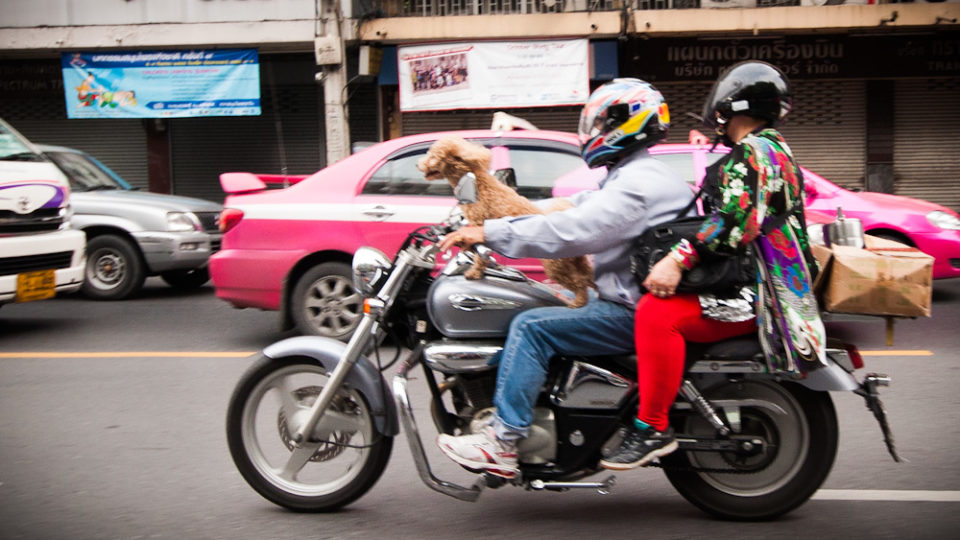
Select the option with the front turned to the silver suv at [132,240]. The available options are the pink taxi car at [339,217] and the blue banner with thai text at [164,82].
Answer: the blue banner with thai text

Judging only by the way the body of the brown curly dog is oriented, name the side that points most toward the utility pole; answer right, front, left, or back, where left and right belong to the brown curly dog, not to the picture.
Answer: right

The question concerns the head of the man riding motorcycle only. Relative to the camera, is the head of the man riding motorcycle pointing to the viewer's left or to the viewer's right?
to the viewer's left

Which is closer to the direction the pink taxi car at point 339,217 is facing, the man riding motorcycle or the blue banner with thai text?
the man riding motorcycle

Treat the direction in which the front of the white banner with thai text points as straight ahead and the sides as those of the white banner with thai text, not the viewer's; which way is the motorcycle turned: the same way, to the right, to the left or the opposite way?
to the right

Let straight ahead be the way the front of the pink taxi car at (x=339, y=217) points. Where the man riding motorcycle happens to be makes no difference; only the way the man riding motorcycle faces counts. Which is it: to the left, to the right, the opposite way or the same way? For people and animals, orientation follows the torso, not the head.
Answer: the opposite way

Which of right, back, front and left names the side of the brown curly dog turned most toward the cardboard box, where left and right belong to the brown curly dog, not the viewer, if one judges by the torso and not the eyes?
back

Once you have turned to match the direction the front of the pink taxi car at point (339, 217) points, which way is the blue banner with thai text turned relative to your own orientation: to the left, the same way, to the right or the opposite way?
to the right

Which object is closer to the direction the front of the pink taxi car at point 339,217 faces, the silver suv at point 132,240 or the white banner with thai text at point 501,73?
the white banner with thai text

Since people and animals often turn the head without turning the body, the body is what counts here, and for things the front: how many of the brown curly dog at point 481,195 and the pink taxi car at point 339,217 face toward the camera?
0

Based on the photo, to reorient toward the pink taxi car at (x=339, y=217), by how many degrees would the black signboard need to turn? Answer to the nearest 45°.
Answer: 0° — it already faces it

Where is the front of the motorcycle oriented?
to the viewer's left

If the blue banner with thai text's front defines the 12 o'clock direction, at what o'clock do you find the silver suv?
The silver suv is roughly at 12 o'clock from the blue banner with thai text.

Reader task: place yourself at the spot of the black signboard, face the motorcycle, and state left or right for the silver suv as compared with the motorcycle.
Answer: right

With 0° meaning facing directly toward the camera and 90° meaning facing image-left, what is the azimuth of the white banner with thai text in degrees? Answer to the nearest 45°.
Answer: approximately 0°

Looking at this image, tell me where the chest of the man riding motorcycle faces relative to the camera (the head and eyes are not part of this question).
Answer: to the viewer's left

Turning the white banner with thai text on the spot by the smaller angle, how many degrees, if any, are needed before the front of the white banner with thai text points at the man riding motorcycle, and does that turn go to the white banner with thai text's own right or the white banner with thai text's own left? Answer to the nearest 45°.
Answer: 0° — it already faces them
